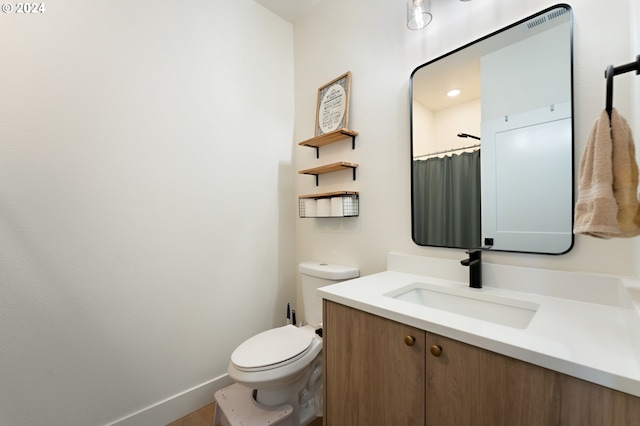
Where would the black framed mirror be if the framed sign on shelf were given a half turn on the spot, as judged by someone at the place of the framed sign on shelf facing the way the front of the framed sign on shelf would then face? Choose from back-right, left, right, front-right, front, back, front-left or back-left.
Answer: right

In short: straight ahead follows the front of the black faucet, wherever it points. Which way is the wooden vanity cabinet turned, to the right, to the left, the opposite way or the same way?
the same way

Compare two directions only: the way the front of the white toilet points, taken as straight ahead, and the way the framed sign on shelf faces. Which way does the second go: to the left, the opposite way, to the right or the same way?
the same way

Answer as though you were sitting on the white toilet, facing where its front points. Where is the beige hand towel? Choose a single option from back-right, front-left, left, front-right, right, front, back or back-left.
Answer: left

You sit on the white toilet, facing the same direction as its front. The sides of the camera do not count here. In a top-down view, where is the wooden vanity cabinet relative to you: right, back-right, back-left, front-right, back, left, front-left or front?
left

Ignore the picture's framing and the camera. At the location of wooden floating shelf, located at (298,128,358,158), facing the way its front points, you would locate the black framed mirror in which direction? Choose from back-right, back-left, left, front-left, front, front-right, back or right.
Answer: left

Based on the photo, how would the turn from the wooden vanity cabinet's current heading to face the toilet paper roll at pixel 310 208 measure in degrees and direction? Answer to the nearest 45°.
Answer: approximately 90° to its right

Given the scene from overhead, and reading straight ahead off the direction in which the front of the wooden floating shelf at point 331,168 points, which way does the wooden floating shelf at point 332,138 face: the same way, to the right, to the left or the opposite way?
the same way

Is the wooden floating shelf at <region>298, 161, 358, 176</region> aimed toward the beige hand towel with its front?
no

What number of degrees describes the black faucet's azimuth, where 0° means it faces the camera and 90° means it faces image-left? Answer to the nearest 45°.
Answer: approximately 45°

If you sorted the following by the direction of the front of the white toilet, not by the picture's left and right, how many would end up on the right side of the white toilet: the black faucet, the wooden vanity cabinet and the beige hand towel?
0

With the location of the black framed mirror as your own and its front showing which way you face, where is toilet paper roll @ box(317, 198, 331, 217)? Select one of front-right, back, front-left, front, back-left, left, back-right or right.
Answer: front-right

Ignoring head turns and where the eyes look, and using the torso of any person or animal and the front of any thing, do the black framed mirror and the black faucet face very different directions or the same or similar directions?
same or similar directions

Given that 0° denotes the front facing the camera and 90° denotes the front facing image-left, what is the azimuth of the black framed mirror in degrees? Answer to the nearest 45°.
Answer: approximately 45°

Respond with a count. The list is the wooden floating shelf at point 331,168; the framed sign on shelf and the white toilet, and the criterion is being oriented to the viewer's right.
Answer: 0

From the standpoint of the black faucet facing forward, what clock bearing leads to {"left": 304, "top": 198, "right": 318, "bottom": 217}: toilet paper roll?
The toilet paper roll is roughly at 2 o'clock from the black faucet.

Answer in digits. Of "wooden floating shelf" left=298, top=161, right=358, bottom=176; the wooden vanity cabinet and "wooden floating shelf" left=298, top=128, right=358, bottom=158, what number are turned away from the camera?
0

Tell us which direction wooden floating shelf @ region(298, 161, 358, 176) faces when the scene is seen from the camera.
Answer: facing the viewer and to the left of the viewer
